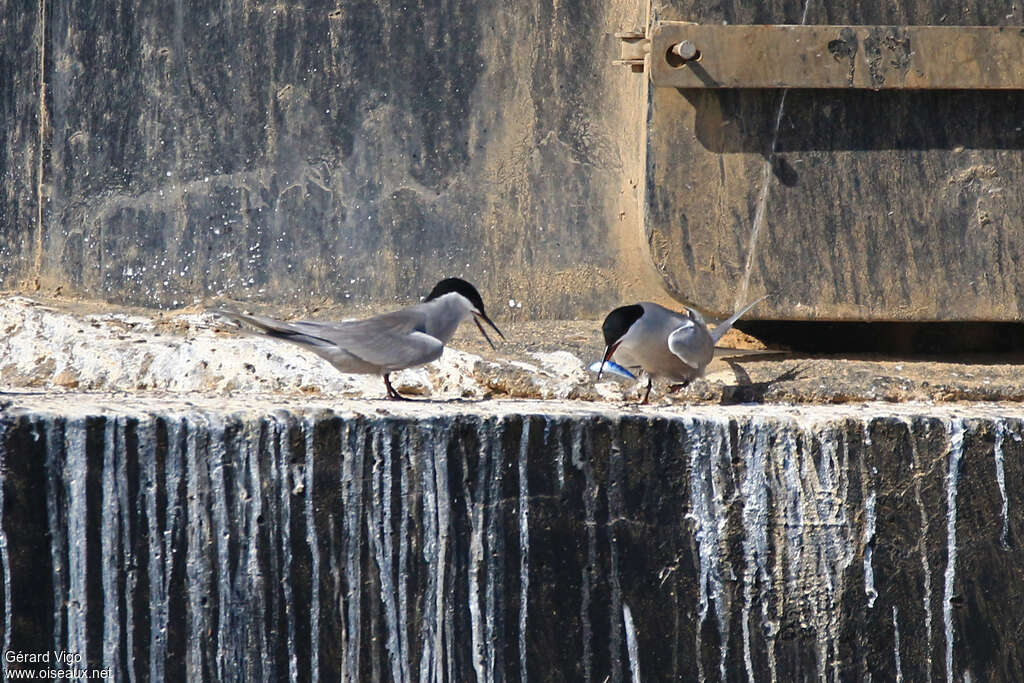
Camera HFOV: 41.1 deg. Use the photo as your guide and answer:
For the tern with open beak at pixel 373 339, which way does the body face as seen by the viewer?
to the viewer's right

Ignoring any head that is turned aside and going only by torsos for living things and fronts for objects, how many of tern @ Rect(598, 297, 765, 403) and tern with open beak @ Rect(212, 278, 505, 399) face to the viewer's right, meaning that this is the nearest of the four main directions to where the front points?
1

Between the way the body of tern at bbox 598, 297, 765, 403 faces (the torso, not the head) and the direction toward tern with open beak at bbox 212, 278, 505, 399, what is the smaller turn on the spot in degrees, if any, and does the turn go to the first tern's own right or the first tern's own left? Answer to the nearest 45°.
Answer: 0° — it already faces it

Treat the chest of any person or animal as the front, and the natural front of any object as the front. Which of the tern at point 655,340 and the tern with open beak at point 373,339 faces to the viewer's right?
the tern with open beak at point 373,339

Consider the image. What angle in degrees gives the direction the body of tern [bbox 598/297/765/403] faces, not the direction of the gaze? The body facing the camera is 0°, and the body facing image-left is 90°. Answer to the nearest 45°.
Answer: approximately 45°

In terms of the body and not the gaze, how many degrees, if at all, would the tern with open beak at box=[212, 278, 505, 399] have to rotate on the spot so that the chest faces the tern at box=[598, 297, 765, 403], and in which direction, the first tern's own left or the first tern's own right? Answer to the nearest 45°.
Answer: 0° — it already faces it
